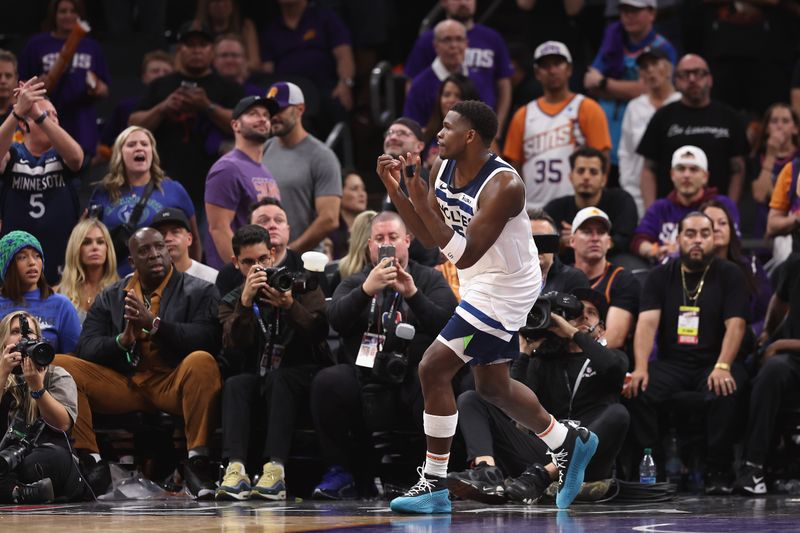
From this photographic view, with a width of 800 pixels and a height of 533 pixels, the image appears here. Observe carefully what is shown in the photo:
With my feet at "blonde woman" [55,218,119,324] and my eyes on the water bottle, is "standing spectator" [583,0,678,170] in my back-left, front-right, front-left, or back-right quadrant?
front-left

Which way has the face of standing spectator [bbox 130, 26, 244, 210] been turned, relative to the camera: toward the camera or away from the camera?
toward the camera

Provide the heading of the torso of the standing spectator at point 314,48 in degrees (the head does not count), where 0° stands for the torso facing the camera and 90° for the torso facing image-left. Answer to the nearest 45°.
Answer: approximately 45°

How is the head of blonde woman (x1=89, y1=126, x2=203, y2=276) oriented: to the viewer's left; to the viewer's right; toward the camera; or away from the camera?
toward the camera

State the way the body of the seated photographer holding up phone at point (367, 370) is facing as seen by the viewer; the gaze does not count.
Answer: toward the camera

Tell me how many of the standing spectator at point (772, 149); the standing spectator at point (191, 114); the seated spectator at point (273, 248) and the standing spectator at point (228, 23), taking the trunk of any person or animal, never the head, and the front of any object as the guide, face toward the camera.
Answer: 4

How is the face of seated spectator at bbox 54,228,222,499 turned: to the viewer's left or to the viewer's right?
to the viewer's right

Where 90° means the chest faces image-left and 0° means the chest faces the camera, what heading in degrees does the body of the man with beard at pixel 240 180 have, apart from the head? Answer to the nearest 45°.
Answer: approximately 315°

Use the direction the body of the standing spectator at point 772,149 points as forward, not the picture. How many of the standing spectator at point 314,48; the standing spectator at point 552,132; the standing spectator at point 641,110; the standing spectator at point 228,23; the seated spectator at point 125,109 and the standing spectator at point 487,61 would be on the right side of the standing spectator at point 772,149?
6

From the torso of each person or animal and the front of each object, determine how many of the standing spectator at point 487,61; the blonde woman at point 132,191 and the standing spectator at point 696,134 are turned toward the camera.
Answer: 3

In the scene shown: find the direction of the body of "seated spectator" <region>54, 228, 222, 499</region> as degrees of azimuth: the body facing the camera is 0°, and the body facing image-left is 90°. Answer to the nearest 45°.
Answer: approximately 0°

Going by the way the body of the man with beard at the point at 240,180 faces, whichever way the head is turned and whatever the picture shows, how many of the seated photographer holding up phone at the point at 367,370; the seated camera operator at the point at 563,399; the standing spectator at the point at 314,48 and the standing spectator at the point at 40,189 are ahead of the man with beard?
2

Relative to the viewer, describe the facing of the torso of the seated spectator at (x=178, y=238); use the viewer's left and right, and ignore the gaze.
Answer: facing the viewer and to the left of the viewer

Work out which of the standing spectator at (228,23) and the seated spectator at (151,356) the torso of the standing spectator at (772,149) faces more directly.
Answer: the seated spectator

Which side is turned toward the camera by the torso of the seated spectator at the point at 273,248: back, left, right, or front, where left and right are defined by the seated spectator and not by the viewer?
front

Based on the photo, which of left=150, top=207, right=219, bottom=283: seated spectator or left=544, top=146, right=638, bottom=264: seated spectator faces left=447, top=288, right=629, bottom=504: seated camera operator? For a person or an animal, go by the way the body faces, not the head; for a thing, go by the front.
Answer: left=544, top=146, right=638, bottom=264: seated spectator

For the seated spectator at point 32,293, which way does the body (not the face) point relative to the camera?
toward the camera

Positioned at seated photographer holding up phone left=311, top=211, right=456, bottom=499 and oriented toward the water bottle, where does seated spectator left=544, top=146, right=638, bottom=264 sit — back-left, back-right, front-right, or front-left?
front-left

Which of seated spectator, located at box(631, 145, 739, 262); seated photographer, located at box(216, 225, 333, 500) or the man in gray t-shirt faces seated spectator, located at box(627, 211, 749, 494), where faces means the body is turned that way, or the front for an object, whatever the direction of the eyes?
seated spectator, located at box(631, 145, 739, 262)

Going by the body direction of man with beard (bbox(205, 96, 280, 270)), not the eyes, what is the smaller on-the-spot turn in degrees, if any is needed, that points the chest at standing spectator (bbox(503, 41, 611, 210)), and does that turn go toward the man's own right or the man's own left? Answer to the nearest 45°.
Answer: approximately 90° to the man's own left
